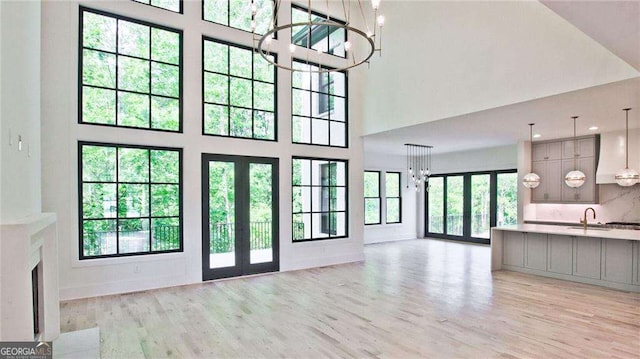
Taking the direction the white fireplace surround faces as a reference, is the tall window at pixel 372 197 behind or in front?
in front

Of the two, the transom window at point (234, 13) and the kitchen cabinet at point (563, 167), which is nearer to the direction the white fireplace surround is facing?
the kitchen cabinet

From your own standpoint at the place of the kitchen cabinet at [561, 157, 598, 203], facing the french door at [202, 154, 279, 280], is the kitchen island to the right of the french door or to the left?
left

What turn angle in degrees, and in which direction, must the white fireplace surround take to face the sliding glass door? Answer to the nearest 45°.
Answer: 0° — it already faces it

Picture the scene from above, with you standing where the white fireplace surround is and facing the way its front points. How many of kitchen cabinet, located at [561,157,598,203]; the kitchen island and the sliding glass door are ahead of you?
3

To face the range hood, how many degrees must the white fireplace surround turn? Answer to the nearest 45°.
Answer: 0° — it already faces it

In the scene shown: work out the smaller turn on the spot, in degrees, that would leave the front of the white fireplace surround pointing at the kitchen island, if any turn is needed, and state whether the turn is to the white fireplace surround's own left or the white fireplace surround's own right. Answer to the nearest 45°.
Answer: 0° — it already faces it

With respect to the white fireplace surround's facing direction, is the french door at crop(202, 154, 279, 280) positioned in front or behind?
in front

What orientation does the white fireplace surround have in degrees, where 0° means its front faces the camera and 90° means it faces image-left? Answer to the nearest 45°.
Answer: approximately 270°
